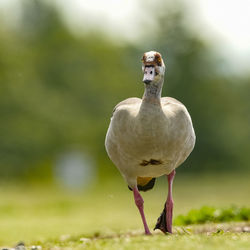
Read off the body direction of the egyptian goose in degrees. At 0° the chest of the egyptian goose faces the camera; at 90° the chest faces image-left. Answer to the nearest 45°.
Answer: approximately 0°
